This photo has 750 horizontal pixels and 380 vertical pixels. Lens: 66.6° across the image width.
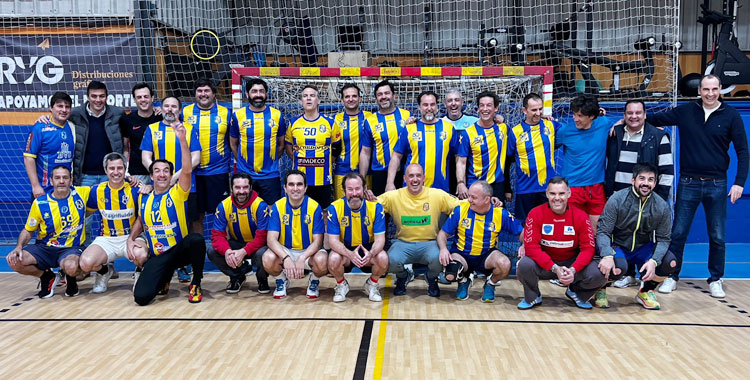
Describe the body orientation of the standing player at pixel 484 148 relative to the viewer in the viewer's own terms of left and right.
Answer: facing the viewer

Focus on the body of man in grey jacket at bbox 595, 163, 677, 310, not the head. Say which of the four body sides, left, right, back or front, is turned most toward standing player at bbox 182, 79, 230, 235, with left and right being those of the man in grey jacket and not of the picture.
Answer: right

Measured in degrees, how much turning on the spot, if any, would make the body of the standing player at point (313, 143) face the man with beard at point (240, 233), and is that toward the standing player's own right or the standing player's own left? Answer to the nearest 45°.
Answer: approximately 45° to the standing player's own right

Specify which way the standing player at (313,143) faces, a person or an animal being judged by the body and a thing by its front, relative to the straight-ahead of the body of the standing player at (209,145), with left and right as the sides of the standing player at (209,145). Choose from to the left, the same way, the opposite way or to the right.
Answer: the same way

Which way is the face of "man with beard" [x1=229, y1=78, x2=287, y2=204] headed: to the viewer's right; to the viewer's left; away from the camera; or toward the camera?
toward the camera

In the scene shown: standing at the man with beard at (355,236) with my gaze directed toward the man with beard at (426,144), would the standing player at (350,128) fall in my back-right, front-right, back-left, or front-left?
front-left

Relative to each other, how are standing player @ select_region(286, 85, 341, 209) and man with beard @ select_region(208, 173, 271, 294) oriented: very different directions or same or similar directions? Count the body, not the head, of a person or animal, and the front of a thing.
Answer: same or similar directions

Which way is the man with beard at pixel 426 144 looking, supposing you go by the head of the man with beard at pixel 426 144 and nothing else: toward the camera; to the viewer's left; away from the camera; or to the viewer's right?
toward the camera

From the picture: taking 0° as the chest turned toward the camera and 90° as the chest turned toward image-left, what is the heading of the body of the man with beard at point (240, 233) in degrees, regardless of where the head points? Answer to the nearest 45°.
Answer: approximately 0°

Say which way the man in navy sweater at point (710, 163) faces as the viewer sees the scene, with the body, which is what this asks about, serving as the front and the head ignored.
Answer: toward the camera

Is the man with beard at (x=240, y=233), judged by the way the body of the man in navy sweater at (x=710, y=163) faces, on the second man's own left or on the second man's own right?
on the second man's own right

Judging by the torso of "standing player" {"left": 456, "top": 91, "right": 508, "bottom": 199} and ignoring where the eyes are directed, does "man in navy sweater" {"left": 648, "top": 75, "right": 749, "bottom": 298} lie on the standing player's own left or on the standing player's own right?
on the standing player's own left

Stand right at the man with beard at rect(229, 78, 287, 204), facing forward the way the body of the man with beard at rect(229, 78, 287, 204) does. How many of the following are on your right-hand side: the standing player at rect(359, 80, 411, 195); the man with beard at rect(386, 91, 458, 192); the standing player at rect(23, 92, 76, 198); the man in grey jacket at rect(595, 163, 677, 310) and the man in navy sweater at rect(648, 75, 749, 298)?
1

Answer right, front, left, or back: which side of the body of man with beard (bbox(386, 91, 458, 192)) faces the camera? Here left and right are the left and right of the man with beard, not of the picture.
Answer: front

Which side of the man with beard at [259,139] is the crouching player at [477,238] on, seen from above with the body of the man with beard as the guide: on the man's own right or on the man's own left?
on the man's own left

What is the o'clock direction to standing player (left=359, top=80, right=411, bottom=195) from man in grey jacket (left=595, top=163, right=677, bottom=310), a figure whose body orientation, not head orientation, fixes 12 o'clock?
The standing player is roughly at 3 o'clock from the man in grey jacket.

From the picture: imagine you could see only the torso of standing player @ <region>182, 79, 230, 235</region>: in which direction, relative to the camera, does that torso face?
toward the camera
